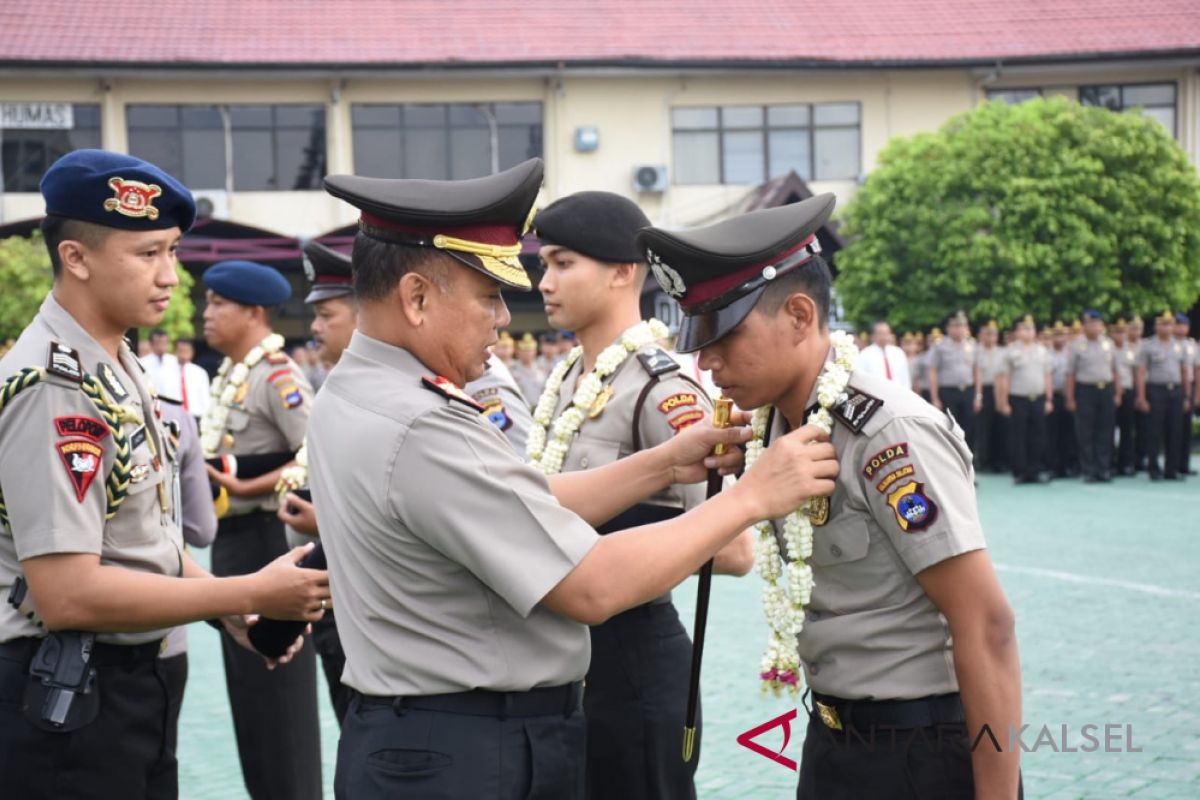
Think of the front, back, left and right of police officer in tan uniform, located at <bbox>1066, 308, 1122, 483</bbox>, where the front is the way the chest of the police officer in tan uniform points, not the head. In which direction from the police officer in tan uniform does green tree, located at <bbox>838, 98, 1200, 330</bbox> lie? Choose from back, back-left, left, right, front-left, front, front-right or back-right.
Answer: back

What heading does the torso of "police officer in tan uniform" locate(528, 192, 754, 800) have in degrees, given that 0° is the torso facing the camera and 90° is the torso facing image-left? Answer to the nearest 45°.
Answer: approximately 45°

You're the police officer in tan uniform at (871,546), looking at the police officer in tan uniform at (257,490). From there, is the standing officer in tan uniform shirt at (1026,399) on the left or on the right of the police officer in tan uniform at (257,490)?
right

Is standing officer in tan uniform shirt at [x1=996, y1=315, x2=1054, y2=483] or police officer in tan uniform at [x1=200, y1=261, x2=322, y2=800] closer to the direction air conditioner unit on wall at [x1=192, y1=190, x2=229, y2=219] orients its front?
the police officer in tan uniform

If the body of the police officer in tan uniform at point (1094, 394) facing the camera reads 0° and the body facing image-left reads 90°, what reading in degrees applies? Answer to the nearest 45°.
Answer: approximately 0°

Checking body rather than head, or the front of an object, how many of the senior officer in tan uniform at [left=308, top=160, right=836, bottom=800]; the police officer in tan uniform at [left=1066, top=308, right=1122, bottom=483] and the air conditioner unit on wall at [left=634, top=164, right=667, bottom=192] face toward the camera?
2

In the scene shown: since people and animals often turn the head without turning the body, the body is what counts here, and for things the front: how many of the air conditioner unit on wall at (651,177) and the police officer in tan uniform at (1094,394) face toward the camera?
2

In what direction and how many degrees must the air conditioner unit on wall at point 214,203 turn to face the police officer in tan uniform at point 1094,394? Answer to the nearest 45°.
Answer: approximately 45° to its left

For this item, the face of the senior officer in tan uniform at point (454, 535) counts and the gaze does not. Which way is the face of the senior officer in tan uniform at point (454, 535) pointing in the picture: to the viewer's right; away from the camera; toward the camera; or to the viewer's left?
to the viewer's right

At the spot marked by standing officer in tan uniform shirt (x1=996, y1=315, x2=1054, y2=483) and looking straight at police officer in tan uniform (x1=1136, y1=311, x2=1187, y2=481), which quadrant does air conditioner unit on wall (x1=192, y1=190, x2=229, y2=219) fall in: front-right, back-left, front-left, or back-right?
back-left

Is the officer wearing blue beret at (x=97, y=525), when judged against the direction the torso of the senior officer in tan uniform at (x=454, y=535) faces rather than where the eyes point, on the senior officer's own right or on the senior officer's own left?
on the senior officer's own left

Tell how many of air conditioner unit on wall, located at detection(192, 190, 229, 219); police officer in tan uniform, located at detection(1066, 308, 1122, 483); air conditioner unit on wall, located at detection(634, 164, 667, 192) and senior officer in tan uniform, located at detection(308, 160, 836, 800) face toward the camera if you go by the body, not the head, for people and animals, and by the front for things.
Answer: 3

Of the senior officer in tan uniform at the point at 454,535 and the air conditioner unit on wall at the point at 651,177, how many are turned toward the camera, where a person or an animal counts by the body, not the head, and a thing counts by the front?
1

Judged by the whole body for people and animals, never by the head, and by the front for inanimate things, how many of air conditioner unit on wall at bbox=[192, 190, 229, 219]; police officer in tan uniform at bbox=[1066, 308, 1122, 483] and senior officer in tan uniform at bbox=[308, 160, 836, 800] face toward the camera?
2
